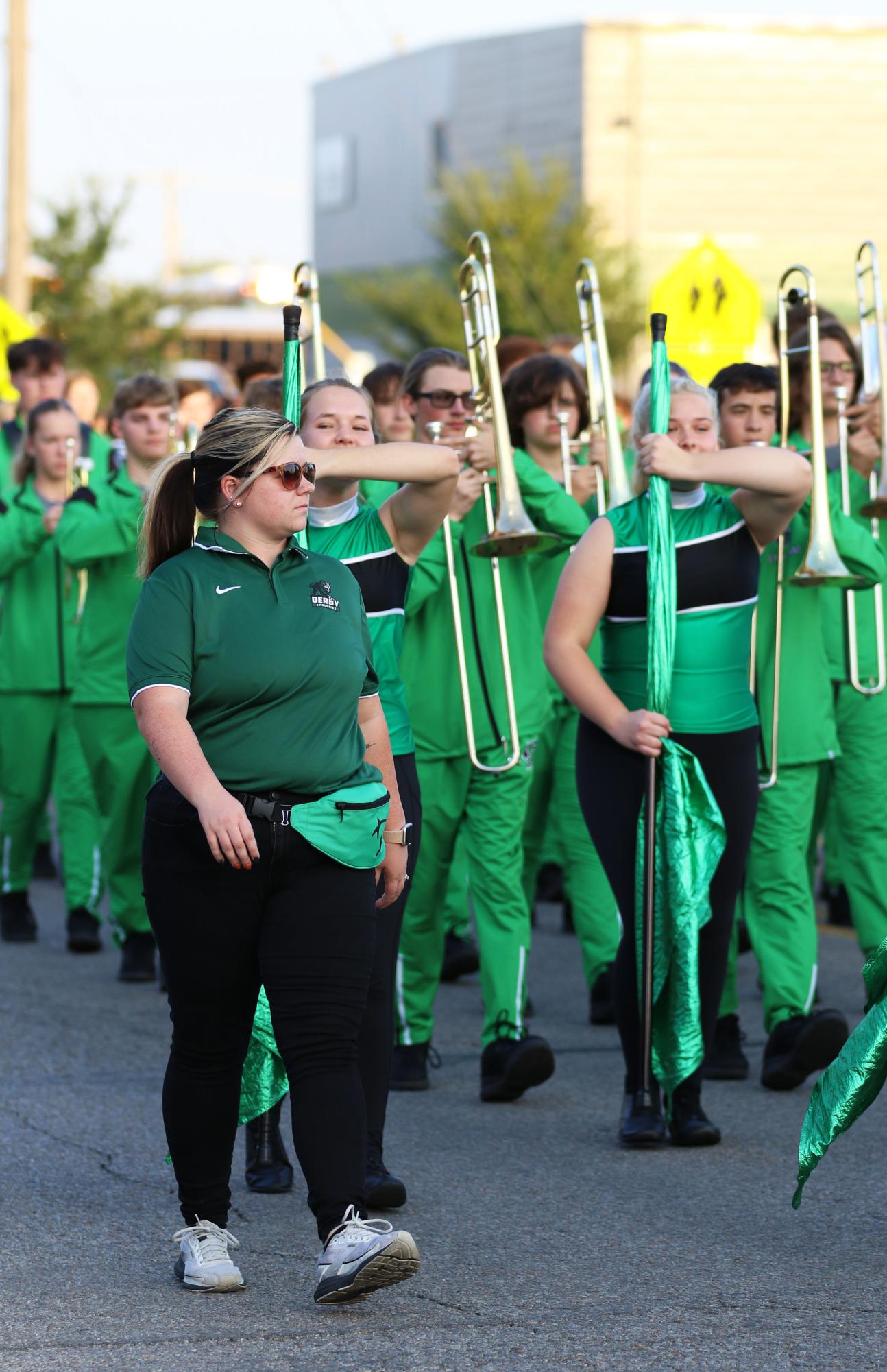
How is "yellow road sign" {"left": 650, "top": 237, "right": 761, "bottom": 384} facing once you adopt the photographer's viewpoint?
facing the viewer

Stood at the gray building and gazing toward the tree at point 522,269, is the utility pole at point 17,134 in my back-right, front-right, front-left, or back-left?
front-right

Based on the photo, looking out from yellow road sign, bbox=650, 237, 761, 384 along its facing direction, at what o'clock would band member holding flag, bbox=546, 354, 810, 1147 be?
The band member holding flag is roughly at 12 o'clock from the yellow road sign.

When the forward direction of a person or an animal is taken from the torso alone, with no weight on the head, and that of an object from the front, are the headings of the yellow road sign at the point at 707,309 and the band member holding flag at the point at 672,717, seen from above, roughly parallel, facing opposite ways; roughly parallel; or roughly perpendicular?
roughly parallel

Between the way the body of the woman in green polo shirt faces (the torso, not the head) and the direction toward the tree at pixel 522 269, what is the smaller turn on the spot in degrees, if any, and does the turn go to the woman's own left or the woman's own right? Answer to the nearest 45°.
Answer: approximately 135° to the woman's own left

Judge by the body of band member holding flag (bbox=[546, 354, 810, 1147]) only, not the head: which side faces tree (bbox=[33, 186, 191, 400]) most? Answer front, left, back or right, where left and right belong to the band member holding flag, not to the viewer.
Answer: back

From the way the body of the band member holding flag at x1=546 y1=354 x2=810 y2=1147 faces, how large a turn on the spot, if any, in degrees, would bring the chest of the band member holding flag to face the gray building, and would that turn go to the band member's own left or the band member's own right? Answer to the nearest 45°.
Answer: approximately 180°

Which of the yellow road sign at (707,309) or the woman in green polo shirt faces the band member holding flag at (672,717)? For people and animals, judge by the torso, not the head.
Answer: the yellow road sign

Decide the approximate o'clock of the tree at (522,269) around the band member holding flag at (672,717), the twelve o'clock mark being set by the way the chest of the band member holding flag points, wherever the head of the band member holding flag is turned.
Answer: The tree is roughly at 6 o'clock from the band member holding flag.

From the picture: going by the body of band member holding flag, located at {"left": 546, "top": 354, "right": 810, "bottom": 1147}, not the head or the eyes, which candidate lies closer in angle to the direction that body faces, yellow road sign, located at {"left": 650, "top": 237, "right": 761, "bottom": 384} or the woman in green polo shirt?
the woman in green polo shirt

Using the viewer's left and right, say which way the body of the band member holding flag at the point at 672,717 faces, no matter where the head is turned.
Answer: facing the viewer

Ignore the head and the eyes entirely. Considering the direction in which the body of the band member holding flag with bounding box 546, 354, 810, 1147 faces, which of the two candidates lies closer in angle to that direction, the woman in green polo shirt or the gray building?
the woman in green polo shirt

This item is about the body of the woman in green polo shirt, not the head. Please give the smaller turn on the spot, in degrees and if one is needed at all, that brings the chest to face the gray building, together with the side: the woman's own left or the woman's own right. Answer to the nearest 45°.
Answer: approximately 135° to the woman's own left

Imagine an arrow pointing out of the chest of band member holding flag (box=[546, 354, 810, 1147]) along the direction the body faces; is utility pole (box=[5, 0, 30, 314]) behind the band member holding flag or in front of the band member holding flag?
behind

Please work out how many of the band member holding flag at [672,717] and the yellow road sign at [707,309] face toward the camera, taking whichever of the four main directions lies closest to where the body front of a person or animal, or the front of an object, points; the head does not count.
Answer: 2

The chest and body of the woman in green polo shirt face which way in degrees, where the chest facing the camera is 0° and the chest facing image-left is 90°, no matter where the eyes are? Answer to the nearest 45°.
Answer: approximately 315°

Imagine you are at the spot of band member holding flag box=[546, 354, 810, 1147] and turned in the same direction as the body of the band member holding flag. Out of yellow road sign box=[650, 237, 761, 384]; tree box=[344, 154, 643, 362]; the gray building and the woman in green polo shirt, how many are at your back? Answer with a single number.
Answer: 3
